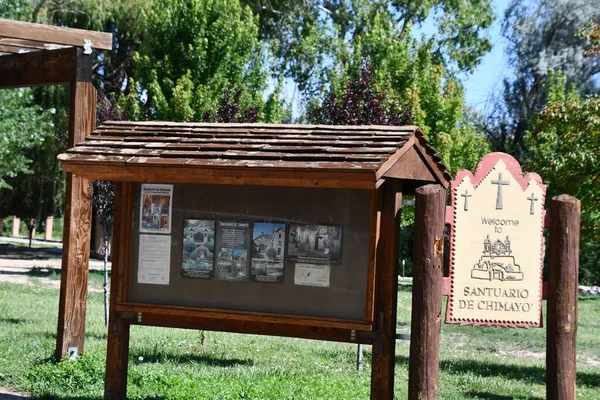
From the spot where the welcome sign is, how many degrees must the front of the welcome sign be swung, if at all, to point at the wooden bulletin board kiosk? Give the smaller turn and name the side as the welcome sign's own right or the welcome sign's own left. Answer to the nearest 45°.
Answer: approximately 90° to the welcome sign's own right

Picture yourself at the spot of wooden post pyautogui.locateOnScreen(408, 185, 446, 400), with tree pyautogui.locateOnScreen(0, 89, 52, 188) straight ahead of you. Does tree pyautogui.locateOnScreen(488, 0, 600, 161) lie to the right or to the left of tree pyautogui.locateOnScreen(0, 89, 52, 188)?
right

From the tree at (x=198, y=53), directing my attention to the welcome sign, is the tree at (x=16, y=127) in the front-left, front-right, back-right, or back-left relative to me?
back-right

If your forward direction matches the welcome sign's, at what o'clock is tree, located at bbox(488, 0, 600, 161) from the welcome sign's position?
The tree is roughly at 6 o'clock from the welcome sign.

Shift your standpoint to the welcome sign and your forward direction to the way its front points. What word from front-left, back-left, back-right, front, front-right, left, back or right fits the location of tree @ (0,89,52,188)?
back-right

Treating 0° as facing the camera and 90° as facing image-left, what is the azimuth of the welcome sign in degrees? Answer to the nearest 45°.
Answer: approximately 0°

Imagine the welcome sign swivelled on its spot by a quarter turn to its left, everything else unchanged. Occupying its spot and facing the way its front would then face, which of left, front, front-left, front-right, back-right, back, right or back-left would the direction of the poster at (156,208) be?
back

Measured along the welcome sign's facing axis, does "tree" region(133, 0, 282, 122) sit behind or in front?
behind

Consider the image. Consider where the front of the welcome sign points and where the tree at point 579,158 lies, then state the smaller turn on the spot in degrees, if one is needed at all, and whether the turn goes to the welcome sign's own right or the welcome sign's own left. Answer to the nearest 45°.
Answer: approximately 180°

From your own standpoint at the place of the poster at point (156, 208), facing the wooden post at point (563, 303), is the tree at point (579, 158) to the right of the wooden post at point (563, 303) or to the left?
left

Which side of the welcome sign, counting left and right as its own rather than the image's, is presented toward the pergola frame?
right
